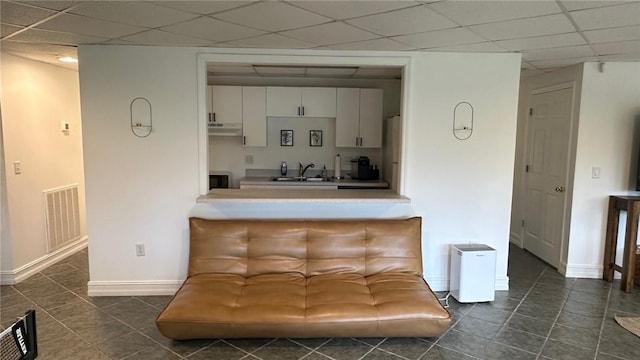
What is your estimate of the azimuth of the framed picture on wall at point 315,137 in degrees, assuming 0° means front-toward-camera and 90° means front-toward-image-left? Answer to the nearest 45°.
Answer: approximately 0°

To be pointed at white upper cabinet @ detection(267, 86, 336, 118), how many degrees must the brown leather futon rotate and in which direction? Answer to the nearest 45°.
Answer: approximately 180°

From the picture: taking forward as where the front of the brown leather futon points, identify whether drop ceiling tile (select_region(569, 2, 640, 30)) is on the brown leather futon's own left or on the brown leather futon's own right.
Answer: on the brown leather futon's own left

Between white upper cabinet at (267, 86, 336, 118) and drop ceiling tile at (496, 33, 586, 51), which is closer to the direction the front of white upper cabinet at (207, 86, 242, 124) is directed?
the drop ceiling tile

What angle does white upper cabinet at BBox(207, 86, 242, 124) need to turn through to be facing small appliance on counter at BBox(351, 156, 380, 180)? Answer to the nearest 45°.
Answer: approximately 90° to its left

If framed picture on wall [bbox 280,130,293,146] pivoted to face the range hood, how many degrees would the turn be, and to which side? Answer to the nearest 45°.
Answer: approximately 90° to its right

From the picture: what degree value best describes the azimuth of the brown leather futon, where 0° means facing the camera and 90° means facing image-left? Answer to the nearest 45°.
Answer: approximately 0°
